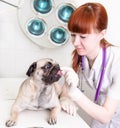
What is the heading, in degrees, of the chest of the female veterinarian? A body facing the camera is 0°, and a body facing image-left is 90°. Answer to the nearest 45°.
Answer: approximately 45°

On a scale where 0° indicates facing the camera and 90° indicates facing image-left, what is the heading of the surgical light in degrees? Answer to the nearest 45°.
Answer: approximately 0°
